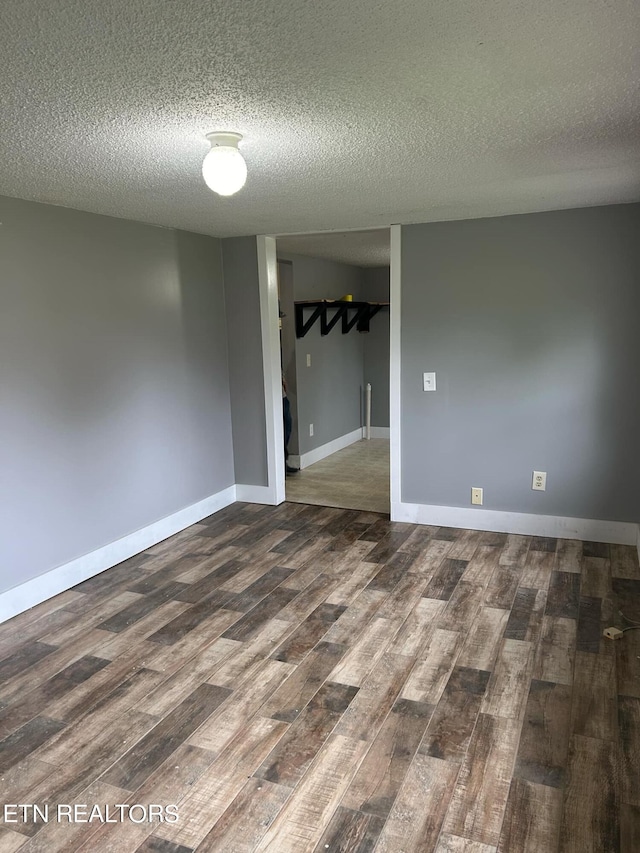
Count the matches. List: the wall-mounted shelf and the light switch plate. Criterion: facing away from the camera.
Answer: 0

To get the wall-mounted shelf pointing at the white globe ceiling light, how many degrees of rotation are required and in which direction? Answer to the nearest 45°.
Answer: approximately 45° to its right

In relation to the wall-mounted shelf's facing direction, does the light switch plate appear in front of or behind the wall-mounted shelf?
in front

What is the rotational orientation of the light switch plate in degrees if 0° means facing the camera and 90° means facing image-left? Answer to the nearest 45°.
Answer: approximately 0°

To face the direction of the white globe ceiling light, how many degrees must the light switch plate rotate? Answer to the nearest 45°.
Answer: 0° — it already faces it

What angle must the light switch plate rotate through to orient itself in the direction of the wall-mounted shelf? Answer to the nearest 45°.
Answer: approximately 135° to its right

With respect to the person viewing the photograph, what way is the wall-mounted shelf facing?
facing the viewer and to the right of the viewer

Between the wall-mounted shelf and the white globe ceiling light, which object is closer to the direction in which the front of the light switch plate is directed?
the white globe ceiling light

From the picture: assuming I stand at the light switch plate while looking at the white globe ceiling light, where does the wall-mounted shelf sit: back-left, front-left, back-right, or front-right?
back-right
